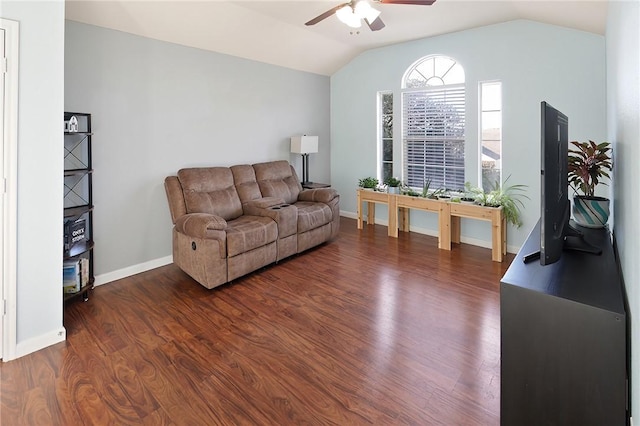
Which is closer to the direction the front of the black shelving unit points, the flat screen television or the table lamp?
the flat screen television

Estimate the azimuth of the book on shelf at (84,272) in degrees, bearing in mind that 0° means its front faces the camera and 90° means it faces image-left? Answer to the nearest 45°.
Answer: approximately 315°

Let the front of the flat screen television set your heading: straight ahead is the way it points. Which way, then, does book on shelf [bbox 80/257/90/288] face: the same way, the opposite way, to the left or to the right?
the opposite way

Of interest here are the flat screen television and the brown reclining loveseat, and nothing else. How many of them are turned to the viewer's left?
1

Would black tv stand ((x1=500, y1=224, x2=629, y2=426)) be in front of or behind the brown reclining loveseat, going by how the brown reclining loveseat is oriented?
in front

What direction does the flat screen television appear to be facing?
to the viewer's left

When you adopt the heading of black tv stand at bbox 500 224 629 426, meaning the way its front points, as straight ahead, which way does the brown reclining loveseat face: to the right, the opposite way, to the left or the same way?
the opposite way

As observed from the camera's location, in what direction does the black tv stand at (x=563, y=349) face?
facing to the left of the viewer

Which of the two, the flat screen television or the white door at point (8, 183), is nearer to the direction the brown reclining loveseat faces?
the flat screen television

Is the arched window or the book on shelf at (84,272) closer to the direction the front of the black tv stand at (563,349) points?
the book on shelf

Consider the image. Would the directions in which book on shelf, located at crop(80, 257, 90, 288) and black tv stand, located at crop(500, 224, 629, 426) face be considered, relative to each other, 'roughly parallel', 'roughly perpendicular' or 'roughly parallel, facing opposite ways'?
roughly parallel, facing opposite ways

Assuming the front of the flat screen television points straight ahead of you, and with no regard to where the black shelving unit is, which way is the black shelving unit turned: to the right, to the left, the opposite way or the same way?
the opposite way
